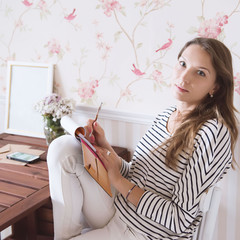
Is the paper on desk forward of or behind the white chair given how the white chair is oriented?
forward

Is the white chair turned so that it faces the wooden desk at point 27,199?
yes

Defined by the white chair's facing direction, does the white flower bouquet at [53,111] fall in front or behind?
in front

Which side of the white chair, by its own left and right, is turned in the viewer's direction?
left
